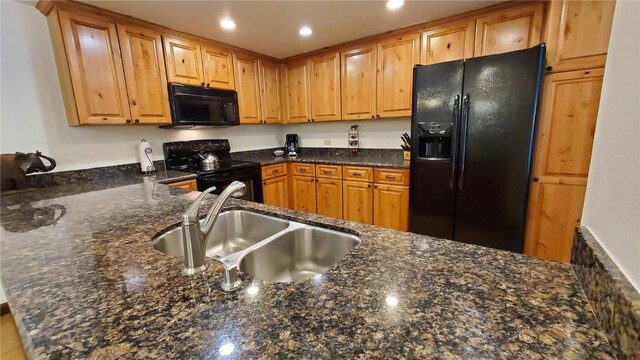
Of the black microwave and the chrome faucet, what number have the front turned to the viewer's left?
0

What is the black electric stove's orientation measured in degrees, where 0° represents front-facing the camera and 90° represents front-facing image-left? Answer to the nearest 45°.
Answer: approximately 315°

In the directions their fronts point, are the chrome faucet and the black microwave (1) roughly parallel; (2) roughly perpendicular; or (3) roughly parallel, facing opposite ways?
roughly perpendicular

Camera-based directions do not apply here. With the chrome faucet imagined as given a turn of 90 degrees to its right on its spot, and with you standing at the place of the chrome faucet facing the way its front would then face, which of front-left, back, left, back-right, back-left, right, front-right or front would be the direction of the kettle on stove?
back-left

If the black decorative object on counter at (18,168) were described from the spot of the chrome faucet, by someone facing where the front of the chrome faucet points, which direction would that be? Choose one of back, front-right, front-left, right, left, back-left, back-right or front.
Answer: left

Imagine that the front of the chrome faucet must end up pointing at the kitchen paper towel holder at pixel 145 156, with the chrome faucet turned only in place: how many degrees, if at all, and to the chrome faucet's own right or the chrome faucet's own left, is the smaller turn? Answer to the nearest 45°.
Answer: approximately 45° to the chrome faucet's own left

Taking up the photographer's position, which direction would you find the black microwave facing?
facing the viewer and to the right of the viewer

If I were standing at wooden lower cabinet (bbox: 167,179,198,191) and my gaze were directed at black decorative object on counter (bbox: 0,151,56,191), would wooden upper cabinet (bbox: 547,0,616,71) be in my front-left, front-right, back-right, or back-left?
back-left

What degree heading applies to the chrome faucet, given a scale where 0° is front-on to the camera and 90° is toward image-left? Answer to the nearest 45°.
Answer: approximately 225°

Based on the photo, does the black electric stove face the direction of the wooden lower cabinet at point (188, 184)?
no

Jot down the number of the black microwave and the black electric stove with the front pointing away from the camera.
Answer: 0

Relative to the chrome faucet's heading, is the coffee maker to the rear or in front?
in front

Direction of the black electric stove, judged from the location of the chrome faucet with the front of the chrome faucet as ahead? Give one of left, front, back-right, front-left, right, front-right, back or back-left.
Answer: front-left

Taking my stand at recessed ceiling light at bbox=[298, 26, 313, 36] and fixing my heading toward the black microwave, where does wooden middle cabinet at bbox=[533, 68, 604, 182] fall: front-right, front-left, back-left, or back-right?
back-left

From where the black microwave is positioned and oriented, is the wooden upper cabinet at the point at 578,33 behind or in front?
in front
